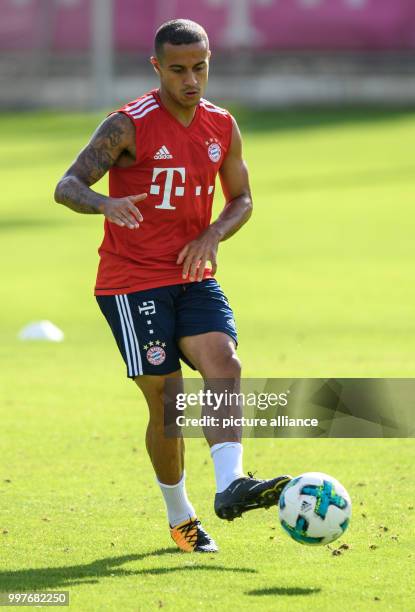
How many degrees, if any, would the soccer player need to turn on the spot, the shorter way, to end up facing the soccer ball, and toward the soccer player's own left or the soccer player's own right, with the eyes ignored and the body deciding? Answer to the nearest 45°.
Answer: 0° — they already face it

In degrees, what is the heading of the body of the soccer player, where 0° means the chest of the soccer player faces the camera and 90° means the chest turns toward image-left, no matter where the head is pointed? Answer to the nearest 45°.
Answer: approximately 315°

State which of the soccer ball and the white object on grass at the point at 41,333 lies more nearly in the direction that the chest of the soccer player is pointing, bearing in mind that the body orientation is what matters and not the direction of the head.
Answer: the soccer ball

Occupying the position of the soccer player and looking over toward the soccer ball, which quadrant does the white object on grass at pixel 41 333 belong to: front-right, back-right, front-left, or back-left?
back-left

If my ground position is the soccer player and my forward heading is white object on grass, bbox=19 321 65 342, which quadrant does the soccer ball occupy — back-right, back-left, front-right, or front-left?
back-right

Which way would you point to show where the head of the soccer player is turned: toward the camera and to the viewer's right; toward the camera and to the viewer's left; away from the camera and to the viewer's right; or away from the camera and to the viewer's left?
toward the camera and to the viewer's right
